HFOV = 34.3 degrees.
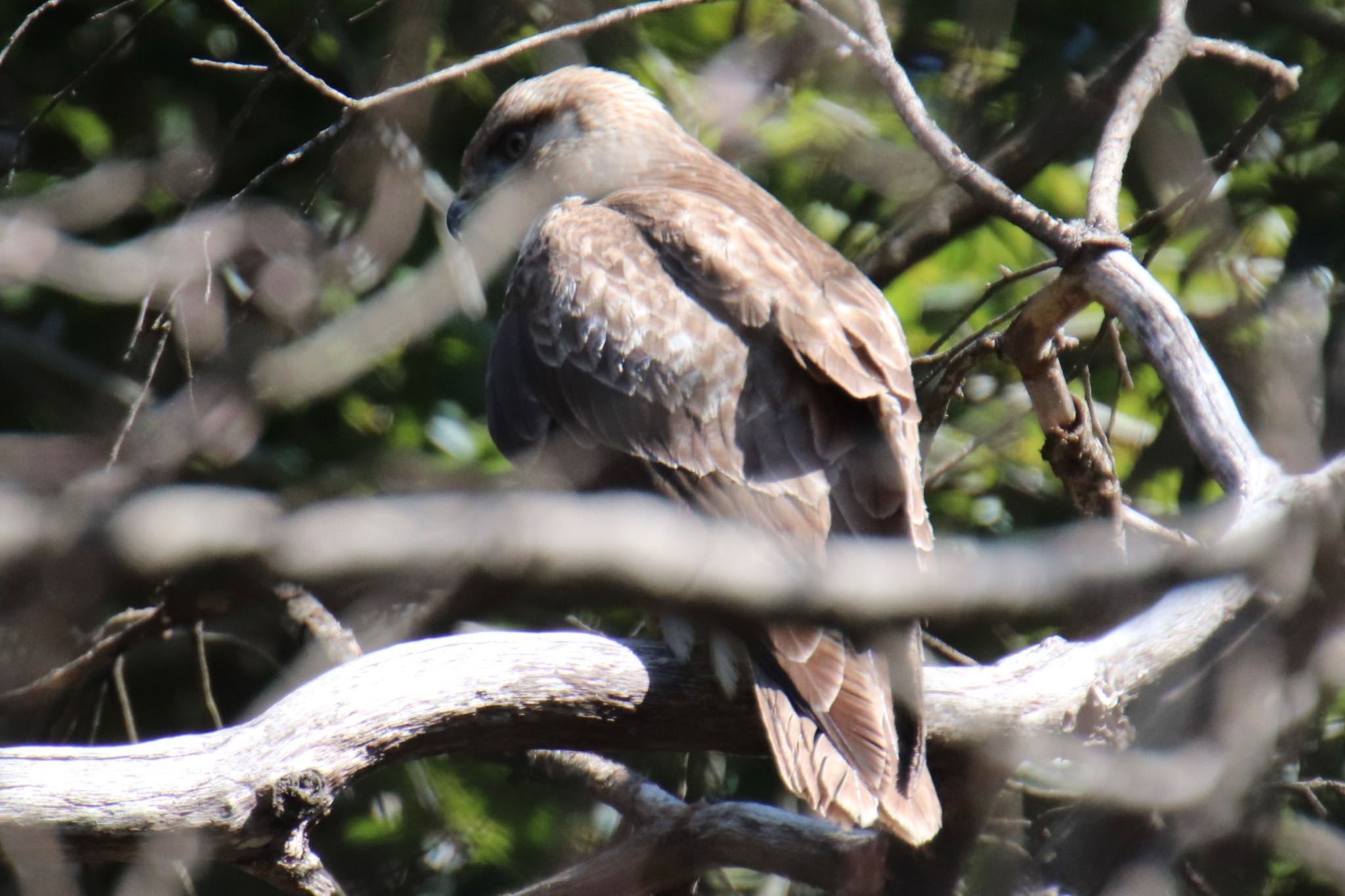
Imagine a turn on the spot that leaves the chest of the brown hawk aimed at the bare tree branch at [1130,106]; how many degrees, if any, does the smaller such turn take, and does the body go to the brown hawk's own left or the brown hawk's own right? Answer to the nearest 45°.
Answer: approximately 135° to the brown hawk's own right

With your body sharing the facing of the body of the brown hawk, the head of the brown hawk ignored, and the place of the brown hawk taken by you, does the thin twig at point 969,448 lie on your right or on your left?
on your right

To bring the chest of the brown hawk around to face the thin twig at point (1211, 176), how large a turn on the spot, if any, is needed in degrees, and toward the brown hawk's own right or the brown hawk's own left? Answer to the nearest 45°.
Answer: approximately 90° to the brown hawk's own right

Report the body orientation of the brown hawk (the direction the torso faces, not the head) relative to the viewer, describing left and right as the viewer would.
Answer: facing away from the viewer and to the left of the viewer
